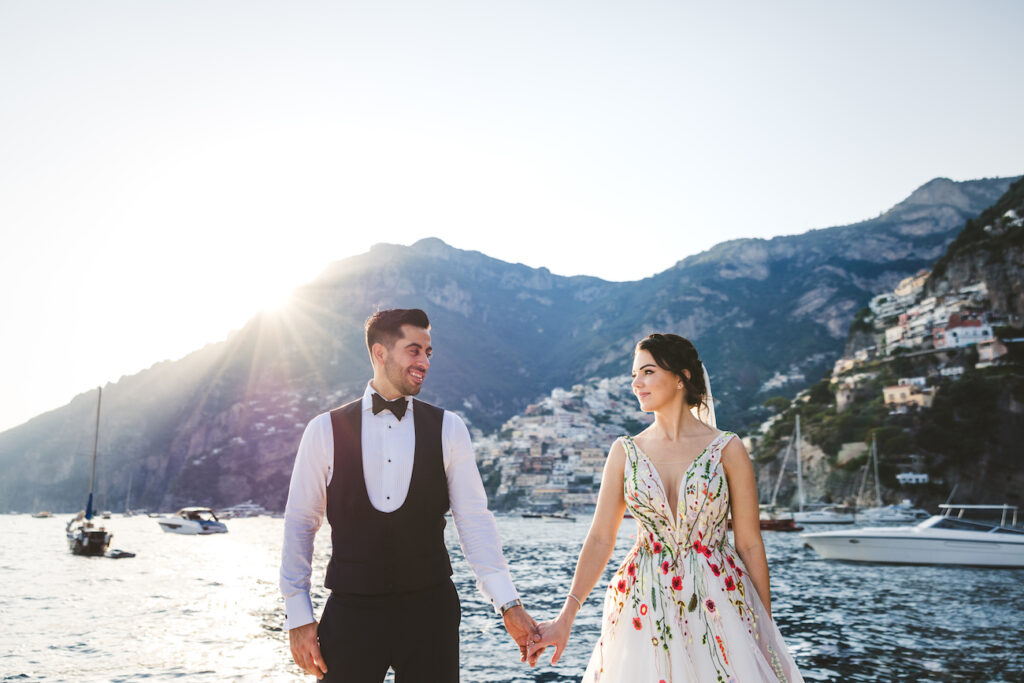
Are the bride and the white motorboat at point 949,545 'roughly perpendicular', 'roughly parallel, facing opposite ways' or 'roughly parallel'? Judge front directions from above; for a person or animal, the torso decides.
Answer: roughly perpendicular

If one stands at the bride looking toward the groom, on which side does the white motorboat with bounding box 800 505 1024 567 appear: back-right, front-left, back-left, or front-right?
back-right

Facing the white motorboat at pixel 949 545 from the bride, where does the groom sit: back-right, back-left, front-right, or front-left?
back-left

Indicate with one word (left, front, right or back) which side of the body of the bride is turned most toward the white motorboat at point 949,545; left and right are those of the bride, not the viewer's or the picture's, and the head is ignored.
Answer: back

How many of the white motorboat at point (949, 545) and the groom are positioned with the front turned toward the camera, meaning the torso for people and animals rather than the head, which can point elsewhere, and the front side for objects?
1

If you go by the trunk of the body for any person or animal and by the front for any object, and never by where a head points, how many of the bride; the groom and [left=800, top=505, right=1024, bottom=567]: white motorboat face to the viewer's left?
1

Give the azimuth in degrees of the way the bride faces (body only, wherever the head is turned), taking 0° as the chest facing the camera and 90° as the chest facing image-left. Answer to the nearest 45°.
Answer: approximately 0°

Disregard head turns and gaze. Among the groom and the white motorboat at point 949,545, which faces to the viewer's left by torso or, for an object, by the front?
the white motorboat

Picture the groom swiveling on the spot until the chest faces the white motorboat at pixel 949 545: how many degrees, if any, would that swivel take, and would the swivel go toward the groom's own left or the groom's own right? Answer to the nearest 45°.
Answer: approximately 135° to the groom's own left

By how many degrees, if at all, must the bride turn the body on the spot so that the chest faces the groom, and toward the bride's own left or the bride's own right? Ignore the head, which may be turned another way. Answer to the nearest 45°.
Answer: approximately 90° to the bride's own right

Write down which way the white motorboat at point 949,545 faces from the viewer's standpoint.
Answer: facing to the left of the viewer

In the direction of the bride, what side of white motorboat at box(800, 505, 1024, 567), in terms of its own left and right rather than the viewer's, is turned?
left
